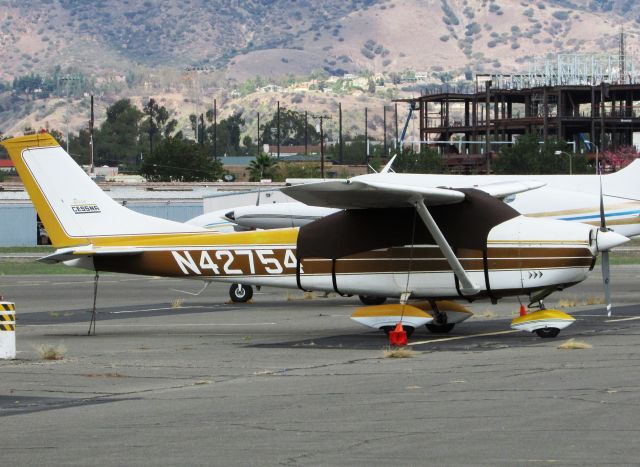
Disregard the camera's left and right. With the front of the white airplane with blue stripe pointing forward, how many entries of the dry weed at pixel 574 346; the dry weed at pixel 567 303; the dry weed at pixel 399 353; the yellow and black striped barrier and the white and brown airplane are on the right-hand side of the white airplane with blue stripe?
0

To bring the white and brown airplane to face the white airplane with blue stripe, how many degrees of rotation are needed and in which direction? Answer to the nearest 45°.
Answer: approximately 45° to its left

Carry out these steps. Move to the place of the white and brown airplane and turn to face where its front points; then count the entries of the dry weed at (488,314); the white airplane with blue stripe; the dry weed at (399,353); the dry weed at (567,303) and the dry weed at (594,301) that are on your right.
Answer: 1

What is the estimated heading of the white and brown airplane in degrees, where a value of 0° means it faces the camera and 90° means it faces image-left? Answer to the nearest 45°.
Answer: approximately 270°

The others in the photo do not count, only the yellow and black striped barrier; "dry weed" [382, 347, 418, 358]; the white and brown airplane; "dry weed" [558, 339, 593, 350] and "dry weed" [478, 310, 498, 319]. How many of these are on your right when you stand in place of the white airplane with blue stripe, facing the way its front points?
0

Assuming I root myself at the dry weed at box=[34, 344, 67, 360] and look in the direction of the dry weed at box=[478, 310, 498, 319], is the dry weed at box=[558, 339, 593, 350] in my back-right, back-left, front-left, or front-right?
front-right

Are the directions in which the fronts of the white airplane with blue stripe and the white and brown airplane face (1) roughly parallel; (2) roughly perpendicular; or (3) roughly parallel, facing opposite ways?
roughly parallel, facing opposite ways

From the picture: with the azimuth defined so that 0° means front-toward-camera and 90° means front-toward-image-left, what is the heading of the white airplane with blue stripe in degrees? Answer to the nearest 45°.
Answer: approximately 90°

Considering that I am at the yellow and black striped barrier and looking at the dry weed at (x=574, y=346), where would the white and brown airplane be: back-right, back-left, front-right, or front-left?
front-left

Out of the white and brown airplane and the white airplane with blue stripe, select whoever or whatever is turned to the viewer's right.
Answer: the white and brown airplane

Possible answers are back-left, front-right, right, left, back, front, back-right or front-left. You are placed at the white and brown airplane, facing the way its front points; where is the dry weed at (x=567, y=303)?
front-left

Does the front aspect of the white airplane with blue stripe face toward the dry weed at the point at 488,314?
no

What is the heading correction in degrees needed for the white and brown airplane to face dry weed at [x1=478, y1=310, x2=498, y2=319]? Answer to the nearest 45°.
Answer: approximately 45° to its left

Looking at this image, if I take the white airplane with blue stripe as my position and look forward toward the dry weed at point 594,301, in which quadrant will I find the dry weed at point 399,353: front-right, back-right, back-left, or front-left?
front-right

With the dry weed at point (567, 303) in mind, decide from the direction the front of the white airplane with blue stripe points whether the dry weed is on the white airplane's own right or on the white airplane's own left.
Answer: on the white airplane's own left

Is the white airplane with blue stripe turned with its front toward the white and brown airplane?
no

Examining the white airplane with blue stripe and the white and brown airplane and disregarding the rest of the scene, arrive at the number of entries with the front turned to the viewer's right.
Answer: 1
